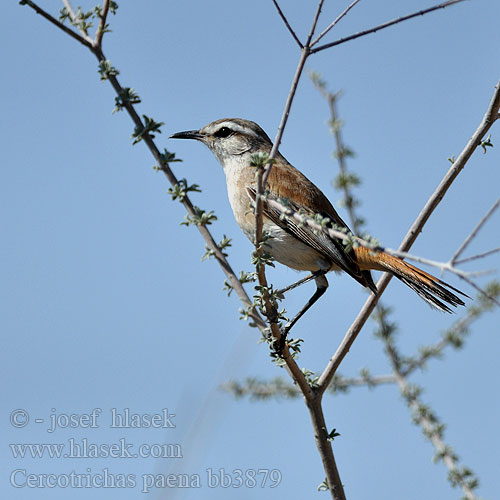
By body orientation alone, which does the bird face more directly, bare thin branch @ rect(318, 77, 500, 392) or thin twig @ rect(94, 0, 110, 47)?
the thin twig

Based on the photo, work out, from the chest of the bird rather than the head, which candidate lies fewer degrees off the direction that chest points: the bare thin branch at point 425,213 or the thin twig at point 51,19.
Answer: the thin twig

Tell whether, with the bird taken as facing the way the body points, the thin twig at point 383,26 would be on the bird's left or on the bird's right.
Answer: on the bird's left

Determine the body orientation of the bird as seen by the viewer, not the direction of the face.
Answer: to the viewer's left
